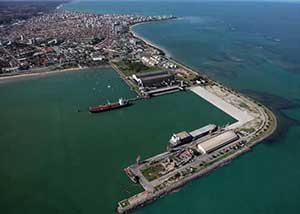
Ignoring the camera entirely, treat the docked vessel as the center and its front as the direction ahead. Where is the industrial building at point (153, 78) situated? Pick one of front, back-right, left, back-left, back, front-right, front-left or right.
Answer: back

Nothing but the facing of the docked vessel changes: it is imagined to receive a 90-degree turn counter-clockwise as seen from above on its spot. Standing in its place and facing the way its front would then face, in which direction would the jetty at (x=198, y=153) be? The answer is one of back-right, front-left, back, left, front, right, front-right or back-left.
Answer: front

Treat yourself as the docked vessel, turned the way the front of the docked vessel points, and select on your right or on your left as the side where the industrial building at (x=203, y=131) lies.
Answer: on your left

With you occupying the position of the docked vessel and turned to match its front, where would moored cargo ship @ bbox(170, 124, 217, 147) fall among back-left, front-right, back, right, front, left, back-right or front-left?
left

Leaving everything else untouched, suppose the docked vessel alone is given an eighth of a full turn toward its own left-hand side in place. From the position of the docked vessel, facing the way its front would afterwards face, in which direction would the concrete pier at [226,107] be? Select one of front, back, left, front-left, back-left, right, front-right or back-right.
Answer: left

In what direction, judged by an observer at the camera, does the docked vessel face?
facing the viewer and to the left of the viewer

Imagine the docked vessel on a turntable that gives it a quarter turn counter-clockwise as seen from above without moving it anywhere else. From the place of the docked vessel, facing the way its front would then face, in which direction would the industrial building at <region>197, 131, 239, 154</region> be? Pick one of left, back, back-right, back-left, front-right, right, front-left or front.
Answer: front
